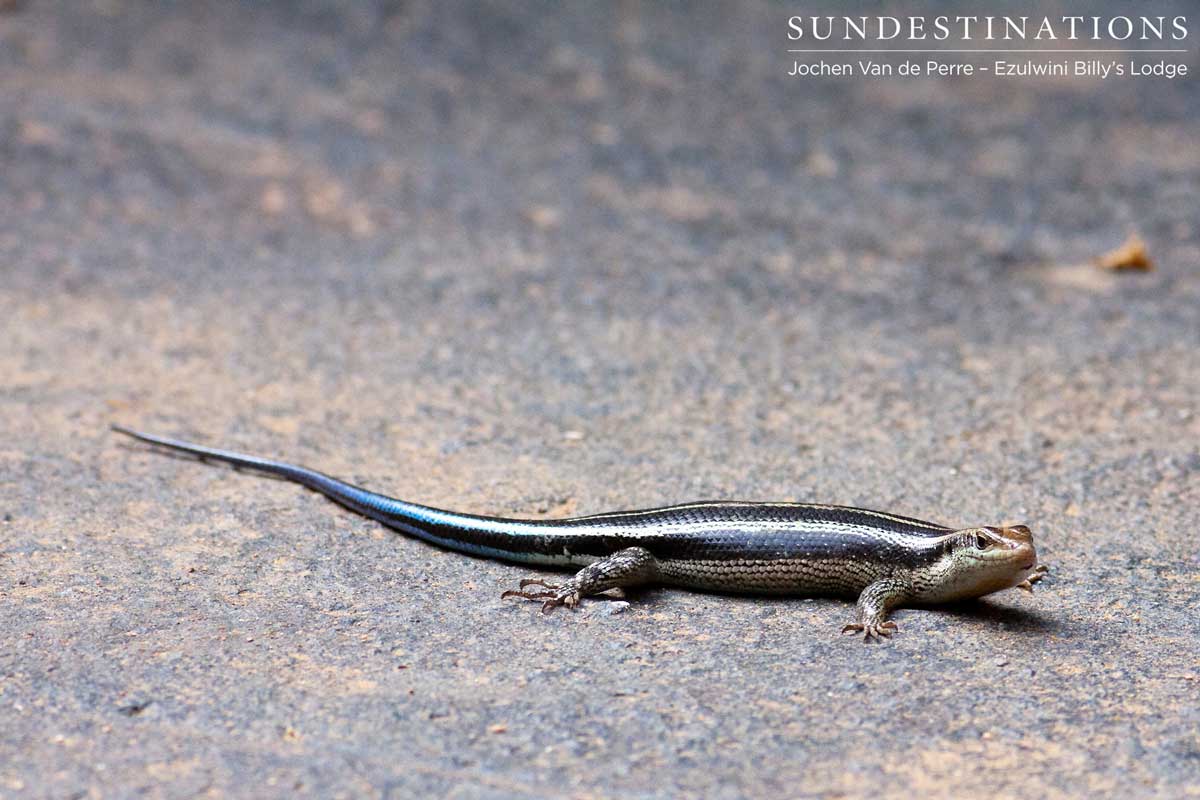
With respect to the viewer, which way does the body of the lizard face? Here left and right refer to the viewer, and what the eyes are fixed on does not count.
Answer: facing to the right of the viewer
